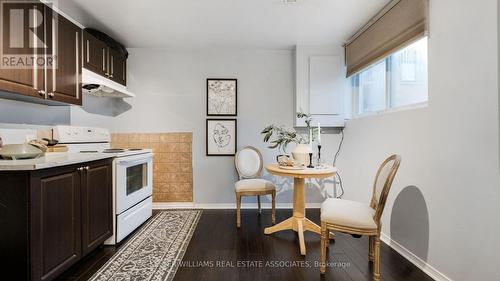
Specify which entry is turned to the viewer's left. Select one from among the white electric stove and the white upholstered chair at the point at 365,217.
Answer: the white upholstered chair

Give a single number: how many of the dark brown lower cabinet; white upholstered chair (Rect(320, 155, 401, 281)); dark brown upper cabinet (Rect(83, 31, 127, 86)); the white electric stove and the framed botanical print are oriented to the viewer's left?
1

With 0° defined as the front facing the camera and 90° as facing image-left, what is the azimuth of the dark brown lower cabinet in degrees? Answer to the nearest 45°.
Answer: approximately 315°

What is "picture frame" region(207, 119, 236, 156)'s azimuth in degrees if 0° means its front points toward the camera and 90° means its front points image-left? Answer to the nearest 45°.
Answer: approximately 0°

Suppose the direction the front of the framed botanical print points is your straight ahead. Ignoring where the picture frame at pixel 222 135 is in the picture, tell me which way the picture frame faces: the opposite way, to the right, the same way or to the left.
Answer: the same way

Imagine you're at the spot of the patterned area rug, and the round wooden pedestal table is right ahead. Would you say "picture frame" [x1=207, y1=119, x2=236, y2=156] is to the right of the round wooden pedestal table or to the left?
left

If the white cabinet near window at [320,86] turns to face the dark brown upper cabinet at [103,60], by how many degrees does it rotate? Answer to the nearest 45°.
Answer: approximately 45° to its right

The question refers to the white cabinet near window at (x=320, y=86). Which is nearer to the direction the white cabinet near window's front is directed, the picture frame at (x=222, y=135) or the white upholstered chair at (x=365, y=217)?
the white upholstered chair

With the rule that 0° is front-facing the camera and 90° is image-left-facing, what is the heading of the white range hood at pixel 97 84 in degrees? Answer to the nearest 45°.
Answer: approximately 315°

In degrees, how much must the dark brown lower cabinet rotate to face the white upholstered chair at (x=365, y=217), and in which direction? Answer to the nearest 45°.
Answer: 0° — it already faces it

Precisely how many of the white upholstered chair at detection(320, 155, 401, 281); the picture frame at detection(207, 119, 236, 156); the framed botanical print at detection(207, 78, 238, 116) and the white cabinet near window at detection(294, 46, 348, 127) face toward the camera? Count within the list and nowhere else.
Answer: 3

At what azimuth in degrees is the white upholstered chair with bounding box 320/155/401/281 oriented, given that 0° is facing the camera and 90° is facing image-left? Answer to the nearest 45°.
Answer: approximately 90°

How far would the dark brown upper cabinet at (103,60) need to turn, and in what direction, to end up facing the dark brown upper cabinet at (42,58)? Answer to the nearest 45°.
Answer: approximately 90° to its right

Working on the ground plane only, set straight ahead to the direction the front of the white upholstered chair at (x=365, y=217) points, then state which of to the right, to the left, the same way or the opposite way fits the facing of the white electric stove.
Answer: the opposite way

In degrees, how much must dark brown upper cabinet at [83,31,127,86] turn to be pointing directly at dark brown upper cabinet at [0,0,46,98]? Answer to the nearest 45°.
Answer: approximately 90° to its right

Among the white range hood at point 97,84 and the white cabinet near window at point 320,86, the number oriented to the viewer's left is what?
0

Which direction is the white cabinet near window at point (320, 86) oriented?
toward the camera

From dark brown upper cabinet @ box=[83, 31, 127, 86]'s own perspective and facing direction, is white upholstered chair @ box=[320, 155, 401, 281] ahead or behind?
ahead

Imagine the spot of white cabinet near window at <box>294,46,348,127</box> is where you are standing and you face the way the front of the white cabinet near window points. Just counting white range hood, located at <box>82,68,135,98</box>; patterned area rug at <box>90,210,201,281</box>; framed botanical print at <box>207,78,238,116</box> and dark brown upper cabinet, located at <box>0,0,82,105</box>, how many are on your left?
0

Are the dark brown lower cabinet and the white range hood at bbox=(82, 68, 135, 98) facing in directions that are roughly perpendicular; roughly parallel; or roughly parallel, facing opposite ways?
roughly parallel

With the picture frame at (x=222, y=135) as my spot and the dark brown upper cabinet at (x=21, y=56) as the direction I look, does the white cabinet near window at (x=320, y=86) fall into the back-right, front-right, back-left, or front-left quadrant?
back-left
